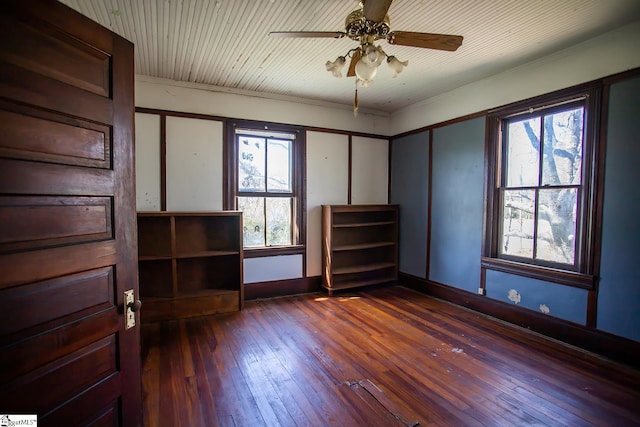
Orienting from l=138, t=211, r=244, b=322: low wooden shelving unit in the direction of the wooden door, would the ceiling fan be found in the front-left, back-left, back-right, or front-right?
front-left

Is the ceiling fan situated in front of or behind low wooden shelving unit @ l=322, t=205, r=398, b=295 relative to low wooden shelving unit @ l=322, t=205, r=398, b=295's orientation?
in front

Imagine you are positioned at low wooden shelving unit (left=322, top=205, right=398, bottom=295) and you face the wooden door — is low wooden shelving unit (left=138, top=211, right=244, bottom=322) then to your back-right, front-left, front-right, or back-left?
front-right

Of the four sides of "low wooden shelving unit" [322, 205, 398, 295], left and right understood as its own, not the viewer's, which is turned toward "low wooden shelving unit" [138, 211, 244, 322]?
right

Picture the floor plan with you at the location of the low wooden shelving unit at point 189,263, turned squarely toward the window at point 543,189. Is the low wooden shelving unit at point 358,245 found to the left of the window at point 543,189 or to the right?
left

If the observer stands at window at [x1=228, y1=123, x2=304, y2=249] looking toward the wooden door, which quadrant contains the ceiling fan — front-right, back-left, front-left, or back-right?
front-left

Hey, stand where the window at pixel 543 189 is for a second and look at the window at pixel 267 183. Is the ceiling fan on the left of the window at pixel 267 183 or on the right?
left

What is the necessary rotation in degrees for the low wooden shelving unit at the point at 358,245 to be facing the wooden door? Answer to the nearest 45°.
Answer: approximately 45° to its right

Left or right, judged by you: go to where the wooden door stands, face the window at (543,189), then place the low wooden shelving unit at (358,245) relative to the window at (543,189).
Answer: left

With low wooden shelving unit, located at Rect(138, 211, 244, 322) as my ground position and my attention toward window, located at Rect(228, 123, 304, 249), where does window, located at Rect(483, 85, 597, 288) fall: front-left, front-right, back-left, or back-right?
front-right

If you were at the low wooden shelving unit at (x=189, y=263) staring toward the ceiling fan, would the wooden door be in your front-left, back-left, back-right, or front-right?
front-right

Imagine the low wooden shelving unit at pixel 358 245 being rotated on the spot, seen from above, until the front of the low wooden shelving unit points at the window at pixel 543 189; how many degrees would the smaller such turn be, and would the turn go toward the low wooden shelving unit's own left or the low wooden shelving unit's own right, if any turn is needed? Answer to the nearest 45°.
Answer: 0° — it already faces it

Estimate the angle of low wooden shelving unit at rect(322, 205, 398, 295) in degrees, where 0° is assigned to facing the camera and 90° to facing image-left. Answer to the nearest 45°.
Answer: approximately 315°

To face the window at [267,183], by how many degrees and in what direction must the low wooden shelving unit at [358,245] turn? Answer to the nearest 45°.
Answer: approximately 90° to its right

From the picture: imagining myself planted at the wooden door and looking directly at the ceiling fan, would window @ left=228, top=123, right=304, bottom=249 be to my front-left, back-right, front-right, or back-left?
front-left

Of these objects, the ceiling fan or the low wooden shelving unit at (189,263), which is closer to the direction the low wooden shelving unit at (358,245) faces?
the ceiling fan

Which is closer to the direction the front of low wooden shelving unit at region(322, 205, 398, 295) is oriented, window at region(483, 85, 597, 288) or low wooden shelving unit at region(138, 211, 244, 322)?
the window
